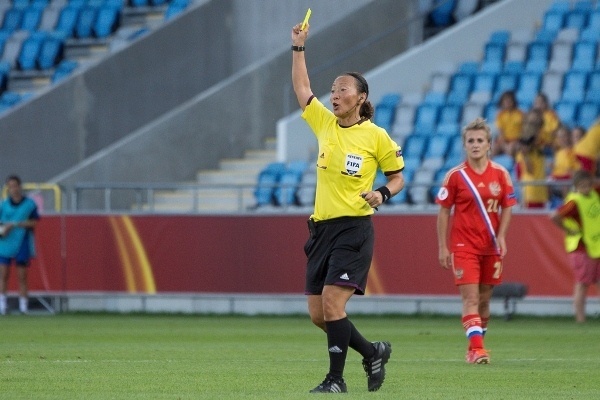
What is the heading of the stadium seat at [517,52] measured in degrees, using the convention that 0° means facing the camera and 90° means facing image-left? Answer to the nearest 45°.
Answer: approximately 0°

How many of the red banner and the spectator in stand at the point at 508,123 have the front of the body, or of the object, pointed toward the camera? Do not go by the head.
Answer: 2

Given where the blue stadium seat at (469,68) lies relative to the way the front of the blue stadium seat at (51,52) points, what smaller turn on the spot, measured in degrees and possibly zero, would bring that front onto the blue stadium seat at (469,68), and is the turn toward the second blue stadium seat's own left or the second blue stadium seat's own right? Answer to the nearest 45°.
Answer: approximately 90° to the second blue stadium seat's own left

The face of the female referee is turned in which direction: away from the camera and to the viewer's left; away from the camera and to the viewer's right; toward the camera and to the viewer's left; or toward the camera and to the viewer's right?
toward the camera and to the viewer's left

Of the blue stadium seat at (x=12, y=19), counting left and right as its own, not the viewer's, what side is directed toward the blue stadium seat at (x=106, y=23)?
left

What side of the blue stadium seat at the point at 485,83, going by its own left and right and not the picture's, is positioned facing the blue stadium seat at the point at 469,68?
right

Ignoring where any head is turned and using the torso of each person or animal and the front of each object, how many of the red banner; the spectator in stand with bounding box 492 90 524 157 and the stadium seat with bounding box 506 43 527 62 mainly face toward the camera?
3
